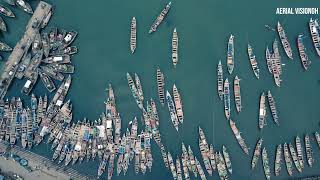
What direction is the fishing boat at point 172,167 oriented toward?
away from the camera

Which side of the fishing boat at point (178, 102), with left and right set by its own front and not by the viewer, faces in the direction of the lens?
back

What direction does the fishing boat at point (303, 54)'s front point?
away from the camera

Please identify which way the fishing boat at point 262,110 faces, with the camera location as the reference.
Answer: facing away from the viewer

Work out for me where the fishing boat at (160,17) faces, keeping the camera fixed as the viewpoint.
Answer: facing away from the viewer and to the right of the viewer

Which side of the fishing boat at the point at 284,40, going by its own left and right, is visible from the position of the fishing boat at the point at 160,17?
left

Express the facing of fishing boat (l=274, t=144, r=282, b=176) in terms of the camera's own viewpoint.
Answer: facing away from the viewer

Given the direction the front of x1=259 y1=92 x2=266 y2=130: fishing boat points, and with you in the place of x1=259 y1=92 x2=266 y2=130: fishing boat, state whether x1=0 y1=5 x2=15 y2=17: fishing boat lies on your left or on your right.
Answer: on your left
